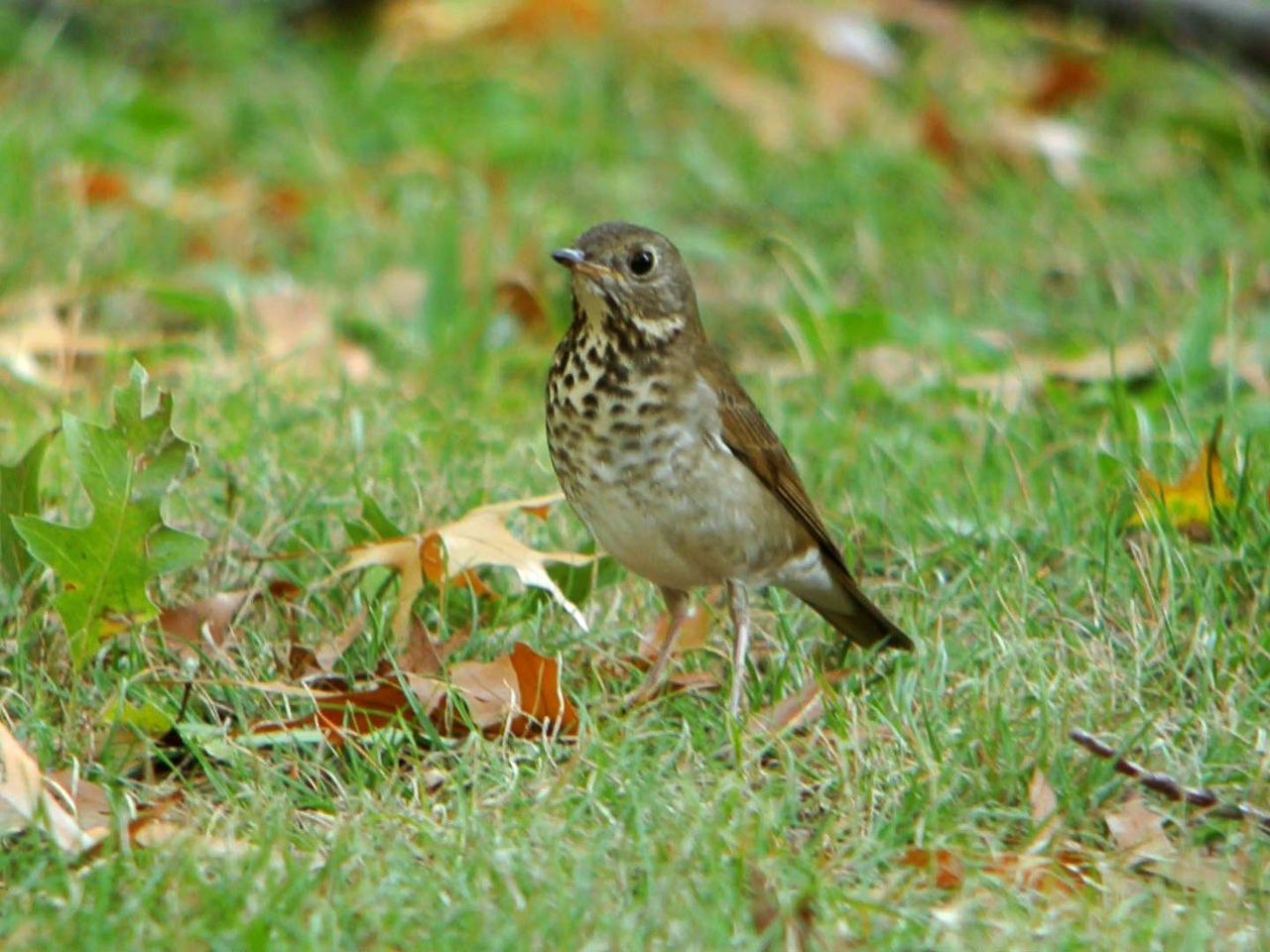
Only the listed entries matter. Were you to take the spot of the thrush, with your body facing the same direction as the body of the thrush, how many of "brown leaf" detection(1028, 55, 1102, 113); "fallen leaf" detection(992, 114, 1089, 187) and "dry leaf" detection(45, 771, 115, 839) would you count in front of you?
1

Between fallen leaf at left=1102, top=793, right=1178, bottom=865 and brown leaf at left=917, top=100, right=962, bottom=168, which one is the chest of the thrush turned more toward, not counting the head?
the fallen leaf

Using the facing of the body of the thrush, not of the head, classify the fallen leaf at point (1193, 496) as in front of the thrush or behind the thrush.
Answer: behind

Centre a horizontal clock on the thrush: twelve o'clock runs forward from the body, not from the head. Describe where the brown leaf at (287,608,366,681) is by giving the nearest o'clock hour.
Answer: The brown leaf is roughly at 1 o'clock from the thrush.

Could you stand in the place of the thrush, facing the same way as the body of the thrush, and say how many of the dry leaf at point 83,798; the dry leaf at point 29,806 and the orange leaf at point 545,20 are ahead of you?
2

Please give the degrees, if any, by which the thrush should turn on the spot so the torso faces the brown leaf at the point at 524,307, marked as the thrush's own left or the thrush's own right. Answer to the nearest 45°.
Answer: approximately 135° to the thrush's own right

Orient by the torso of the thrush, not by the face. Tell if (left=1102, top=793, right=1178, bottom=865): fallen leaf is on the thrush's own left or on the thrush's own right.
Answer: on the thrush's own left

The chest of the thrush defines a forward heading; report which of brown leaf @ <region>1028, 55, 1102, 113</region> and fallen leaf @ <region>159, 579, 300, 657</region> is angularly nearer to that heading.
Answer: the fallen leaf

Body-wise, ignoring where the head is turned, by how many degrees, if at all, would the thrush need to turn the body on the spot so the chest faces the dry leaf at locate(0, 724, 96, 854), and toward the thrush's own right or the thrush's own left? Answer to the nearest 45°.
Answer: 0° — it already faces it

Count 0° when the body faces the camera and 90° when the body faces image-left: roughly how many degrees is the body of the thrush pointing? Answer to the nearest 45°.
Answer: approximately 45°
